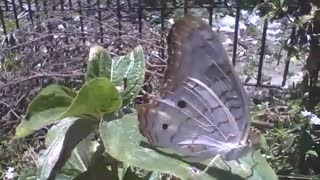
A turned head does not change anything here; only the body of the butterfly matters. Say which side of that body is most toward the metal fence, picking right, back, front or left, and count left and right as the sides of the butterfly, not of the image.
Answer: left

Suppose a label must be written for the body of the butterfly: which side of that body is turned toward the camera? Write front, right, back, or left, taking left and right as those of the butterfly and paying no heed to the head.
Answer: right
